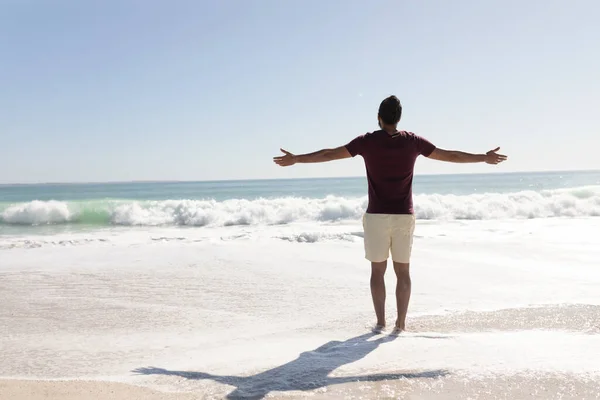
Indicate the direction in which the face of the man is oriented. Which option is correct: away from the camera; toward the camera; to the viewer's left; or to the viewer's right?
away from the camera

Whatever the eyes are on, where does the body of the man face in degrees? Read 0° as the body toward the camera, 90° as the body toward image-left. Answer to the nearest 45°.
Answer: approximately 180°
